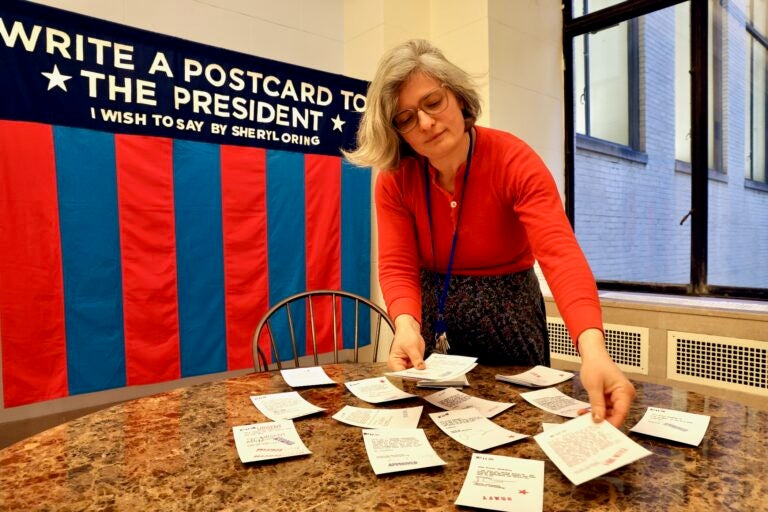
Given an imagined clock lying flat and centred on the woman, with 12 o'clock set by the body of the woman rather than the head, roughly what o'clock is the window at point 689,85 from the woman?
The window is roughly at 7 o'clock from the woman.

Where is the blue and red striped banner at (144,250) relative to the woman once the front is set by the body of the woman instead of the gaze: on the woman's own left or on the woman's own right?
on the woman's own right

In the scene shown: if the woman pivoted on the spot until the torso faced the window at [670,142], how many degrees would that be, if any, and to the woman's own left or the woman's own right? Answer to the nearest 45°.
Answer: approximately 135° to the woman's own left

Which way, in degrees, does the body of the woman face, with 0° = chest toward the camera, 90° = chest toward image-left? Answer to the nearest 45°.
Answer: approximately 0°

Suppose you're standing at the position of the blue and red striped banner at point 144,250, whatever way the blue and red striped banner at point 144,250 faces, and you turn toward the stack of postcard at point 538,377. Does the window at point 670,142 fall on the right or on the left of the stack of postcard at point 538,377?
left
